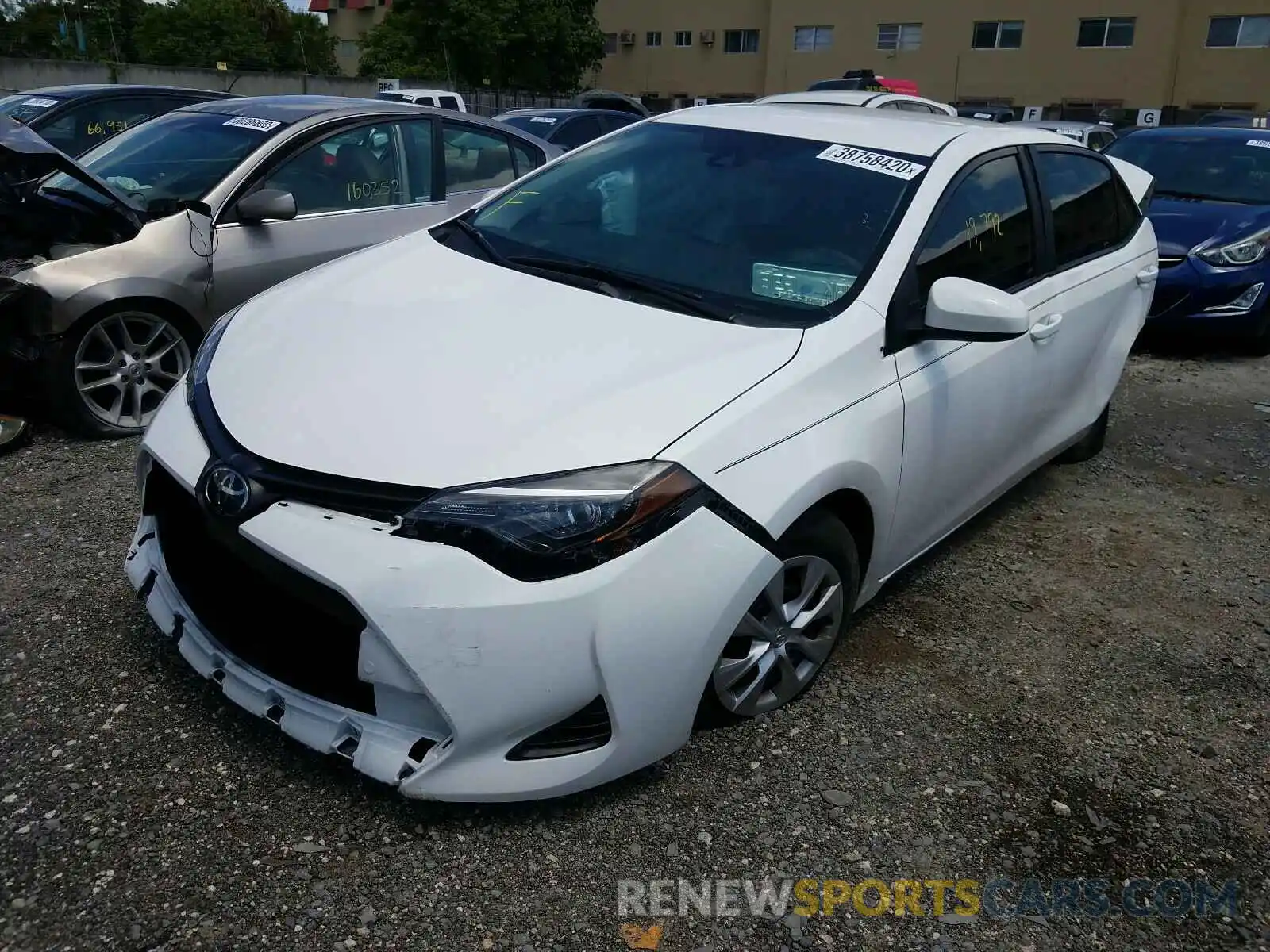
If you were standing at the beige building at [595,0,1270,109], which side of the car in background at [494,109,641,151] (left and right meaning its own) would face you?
back

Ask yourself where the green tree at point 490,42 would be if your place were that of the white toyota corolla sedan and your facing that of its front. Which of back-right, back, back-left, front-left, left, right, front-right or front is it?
back-right

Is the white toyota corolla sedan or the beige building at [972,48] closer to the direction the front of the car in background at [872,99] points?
the white toyota corolla sedan

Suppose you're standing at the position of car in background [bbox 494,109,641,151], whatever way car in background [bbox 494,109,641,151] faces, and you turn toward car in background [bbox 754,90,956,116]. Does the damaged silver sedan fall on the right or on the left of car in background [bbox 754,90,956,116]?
right

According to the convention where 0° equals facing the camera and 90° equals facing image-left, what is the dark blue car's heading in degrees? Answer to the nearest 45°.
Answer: approximately 45°

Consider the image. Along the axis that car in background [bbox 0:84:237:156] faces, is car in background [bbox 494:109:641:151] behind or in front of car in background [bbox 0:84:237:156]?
behind

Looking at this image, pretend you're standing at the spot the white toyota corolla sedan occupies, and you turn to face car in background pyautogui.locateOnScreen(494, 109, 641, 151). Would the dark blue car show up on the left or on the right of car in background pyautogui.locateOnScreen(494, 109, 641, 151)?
right

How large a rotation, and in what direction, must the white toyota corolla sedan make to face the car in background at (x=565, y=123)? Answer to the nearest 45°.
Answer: approximately 135° to its right
